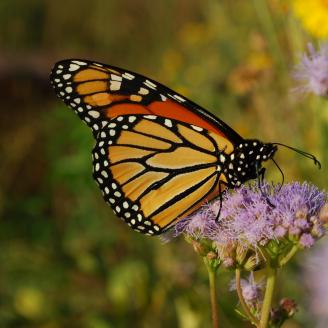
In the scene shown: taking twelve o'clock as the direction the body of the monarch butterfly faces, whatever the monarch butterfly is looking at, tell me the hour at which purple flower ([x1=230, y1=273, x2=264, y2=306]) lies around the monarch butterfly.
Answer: The purple flower is roughly at 2 o'clock from the monarch butterfly.

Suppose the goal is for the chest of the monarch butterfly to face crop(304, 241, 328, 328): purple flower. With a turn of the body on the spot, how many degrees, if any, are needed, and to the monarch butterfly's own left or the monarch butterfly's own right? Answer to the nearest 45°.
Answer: approximately 45° to the monarch butterfly's own right

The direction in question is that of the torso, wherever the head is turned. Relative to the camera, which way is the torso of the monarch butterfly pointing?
to the viewer's right

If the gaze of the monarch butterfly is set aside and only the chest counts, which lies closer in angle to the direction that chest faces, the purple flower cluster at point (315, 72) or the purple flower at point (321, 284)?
the purple flower cluster

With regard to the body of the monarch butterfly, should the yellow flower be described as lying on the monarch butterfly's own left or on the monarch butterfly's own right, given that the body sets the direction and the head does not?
on the monarch butterfly's own left
